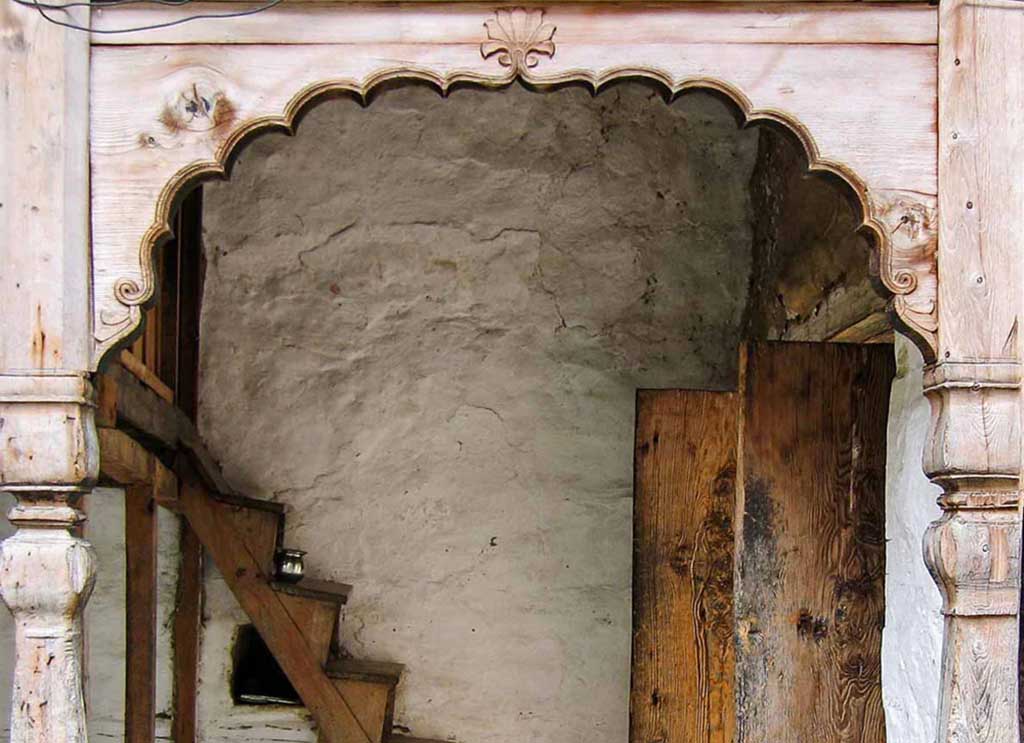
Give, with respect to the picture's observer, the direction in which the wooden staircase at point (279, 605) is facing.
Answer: facing to the right of the viewer

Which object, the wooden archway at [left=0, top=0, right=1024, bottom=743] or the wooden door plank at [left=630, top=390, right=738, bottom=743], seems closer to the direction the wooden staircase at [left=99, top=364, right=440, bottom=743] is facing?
the wooden door plank

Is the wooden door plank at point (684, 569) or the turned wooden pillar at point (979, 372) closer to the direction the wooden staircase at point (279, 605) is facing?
the wooden door plank

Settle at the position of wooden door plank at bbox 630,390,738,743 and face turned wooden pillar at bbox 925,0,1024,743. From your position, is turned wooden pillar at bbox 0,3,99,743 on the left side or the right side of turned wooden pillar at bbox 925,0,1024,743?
right

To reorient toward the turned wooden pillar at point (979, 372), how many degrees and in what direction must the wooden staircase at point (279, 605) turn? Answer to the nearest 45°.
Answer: approximately 45° to its right

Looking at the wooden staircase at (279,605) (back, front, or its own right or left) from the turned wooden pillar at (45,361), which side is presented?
right
